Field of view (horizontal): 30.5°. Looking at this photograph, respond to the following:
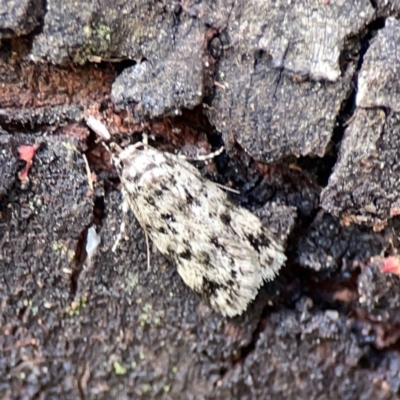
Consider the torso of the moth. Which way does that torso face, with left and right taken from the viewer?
facing away from the viewer and to the left of the viewer
